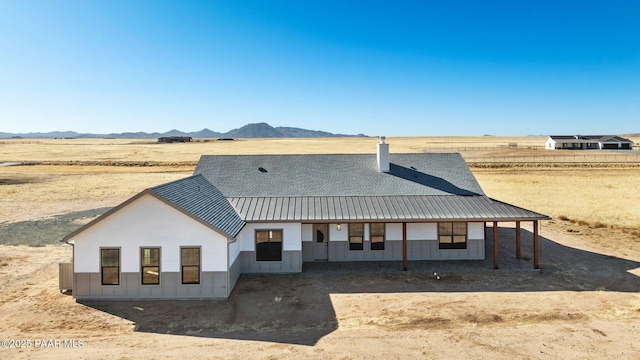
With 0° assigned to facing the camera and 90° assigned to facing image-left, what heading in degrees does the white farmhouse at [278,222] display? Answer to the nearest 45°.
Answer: approximately 0°
